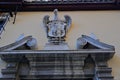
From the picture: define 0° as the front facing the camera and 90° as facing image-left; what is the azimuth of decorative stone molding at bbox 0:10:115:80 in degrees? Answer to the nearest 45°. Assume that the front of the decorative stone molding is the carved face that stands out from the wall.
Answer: approximately 0°
